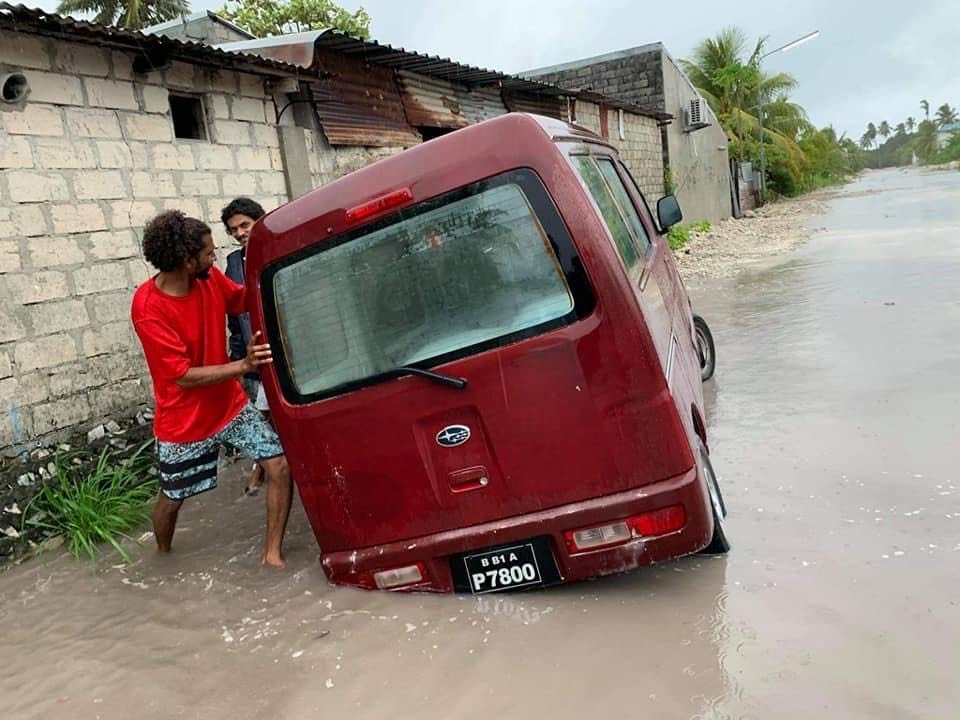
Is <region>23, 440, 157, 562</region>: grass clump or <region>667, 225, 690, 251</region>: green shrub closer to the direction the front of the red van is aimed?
the green shrub

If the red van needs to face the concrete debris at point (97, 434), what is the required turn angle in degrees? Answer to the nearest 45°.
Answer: approximately 45° to its left

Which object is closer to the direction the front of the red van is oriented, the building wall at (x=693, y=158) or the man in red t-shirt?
the building wall

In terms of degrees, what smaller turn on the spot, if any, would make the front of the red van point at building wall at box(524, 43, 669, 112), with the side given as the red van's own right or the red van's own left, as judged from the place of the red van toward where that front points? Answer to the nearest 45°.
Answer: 0° — it already faces it

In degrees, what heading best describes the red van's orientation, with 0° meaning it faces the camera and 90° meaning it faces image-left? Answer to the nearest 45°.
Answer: approximately 180°

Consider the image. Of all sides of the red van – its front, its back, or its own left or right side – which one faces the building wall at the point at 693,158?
front

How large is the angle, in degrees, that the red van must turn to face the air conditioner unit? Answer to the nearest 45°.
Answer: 0° — it already faces it

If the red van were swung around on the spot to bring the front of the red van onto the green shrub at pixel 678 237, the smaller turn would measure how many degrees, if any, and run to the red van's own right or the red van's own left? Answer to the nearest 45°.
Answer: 0° — it already faces it

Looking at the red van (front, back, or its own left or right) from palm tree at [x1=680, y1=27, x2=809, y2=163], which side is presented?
front

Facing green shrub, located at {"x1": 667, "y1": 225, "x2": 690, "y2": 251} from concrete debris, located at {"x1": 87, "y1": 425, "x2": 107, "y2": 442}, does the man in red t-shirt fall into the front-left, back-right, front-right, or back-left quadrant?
back-right

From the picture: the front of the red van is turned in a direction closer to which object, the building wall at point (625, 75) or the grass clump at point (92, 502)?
the building wall
